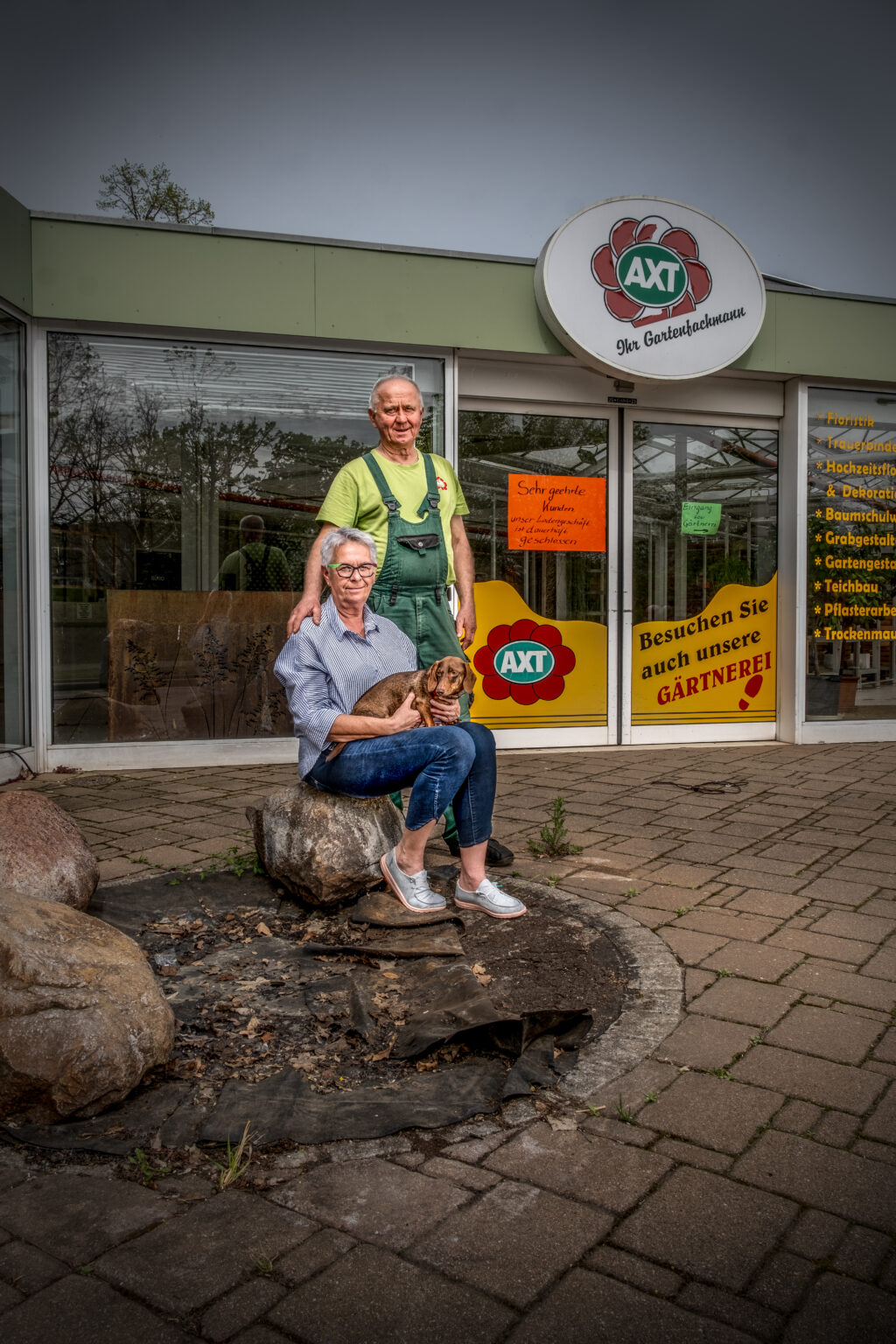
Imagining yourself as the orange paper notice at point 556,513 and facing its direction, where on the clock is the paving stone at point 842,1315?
The paving stone is roughly at 12 o'clock from the orange paper notice.

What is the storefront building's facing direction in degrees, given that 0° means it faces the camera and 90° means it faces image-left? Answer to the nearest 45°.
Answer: approximately 0°

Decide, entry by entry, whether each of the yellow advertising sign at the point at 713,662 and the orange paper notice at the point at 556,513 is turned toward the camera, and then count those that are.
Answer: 2

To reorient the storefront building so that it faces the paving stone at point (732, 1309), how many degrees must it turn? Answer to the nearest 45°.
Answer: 0° — it already faces it

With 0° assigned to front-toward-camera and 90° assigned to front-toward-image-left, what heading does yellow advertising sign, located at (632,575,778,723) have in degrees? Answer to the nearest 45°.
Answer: approximately 0°

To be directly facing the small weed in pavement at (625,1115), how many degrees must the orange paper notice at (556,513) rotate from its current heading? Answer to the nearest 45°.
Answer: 0° — it already faces it

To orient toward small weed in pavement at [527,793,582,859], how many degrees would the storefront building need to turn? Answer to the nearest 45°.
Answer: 0° — it already faces it

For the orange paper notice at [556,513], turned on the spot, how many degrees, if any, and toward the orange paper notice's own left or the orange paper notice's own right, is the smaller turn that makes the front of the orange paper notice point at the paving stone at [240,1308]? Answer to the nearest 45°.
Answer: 0° — it already faces it

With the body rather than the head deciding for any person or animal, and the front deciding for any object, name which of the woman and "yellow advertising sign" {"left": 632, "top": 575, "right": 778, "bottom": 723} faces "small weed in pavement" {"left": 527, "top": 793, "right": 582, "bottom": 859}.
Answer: the yellow advertising sign

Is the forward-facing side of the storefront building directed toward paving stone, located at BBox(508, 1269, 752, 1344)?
yes

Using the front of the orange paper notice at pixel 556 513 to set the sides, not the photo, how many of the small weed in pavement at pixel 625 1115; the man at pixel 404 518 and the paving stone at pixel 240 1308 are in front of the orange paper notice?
3
